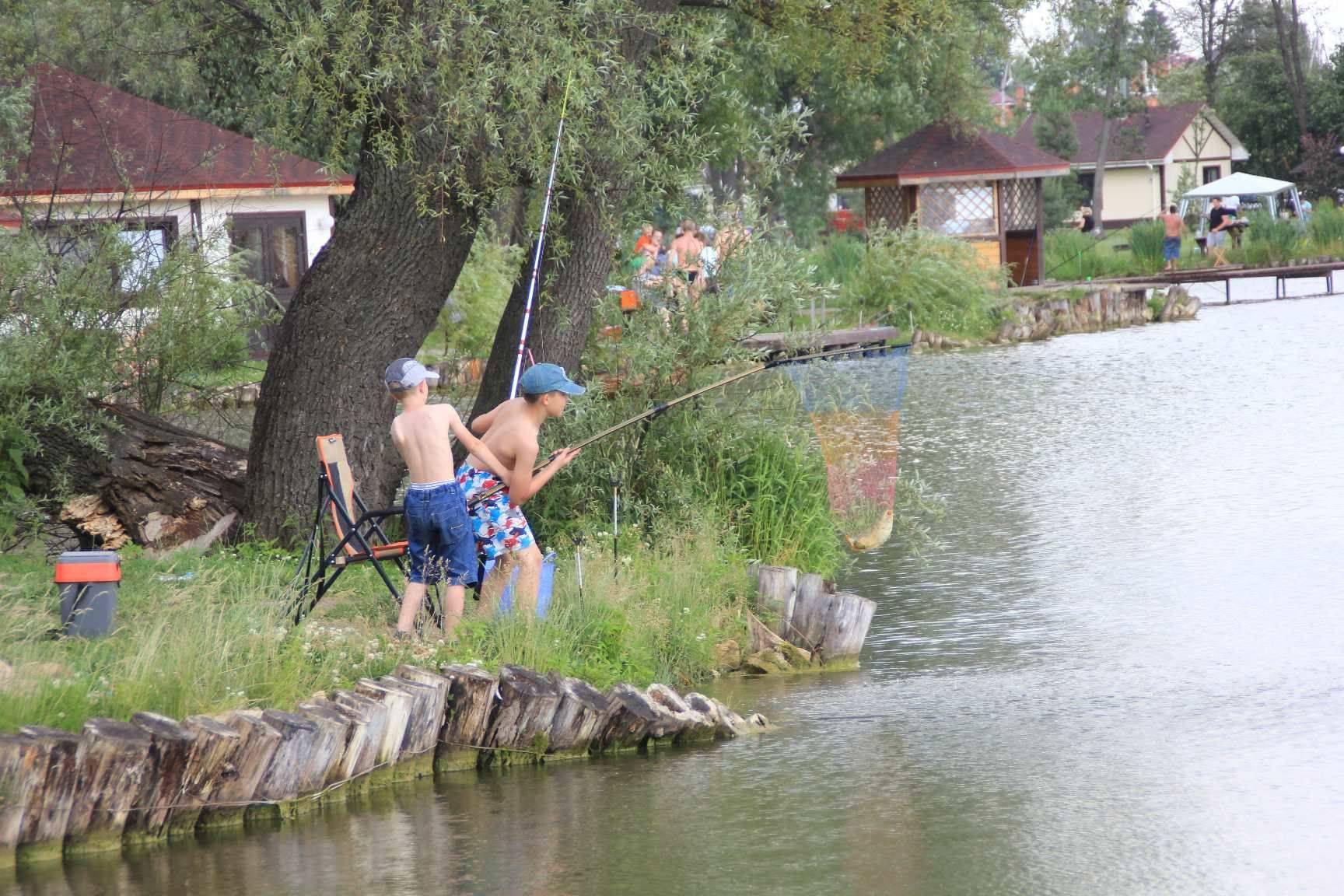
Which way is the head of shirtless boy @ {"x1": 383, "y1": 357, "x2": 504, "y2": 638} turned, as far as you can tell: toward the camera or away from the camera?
away from the camera

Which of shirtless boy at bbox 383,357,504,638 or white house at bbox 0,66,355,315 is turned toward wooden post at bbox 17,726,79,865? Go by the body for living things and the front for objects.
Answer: the white house

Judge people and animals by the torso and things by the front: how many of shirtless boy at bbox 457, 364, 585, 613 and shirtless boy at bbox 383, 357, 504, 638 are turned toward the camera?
0

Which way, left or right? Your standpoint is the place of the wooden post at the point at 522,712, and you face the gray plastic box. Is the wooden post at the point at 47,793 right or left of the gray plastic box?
left

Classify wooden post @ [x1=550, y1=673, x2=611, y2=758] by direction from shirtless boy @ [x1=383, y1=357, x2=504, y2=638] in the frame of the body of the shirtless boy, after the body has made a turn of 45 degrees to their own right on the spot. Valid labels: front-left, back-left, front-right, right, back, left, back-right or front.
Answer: front-right

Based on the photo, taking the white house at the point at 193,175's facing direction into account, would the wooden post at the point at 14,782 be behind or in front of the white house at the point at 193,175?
in front

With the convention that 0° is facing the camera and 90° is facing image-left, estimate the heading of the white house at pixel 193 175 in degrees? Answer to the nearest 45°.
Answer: approximately 0°

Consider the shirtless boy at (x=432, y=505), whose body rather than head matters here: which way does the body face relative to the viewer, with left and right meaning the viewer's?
facing away from the viewer and to the right of the viewer

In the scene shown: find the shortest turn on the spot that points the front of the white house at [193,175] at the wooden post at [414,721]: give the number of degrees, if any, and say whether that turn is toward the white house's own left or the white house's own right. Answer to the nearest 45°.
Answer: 0° — it already faces it

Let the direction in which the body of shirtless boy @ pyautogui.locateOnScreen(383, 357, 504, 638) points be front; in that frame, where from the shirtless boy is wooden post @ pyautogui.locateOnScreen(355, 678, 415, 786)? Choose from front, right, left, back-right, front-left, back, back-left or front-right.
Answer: back-right

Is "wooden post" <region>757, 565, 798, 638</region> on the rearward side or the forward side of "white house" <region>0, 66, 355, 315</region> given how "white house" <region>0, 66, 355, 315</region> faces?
on the forward side

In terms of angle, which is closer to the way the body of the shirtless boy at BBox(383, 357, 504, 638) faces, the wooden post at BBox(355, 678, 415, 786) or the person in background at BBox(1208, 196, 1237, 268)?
the person in background

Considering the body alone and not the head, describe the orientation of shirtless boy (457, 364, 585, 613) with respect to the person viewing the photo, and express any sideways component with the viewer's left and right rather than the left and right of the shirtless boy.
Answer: facing to the right of the viewer

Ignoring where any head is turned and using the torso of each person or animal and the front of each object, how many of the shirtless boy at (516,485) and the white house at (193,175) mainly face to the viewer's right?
1

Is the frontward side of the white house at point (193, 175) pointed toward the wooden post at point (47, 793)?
yes
